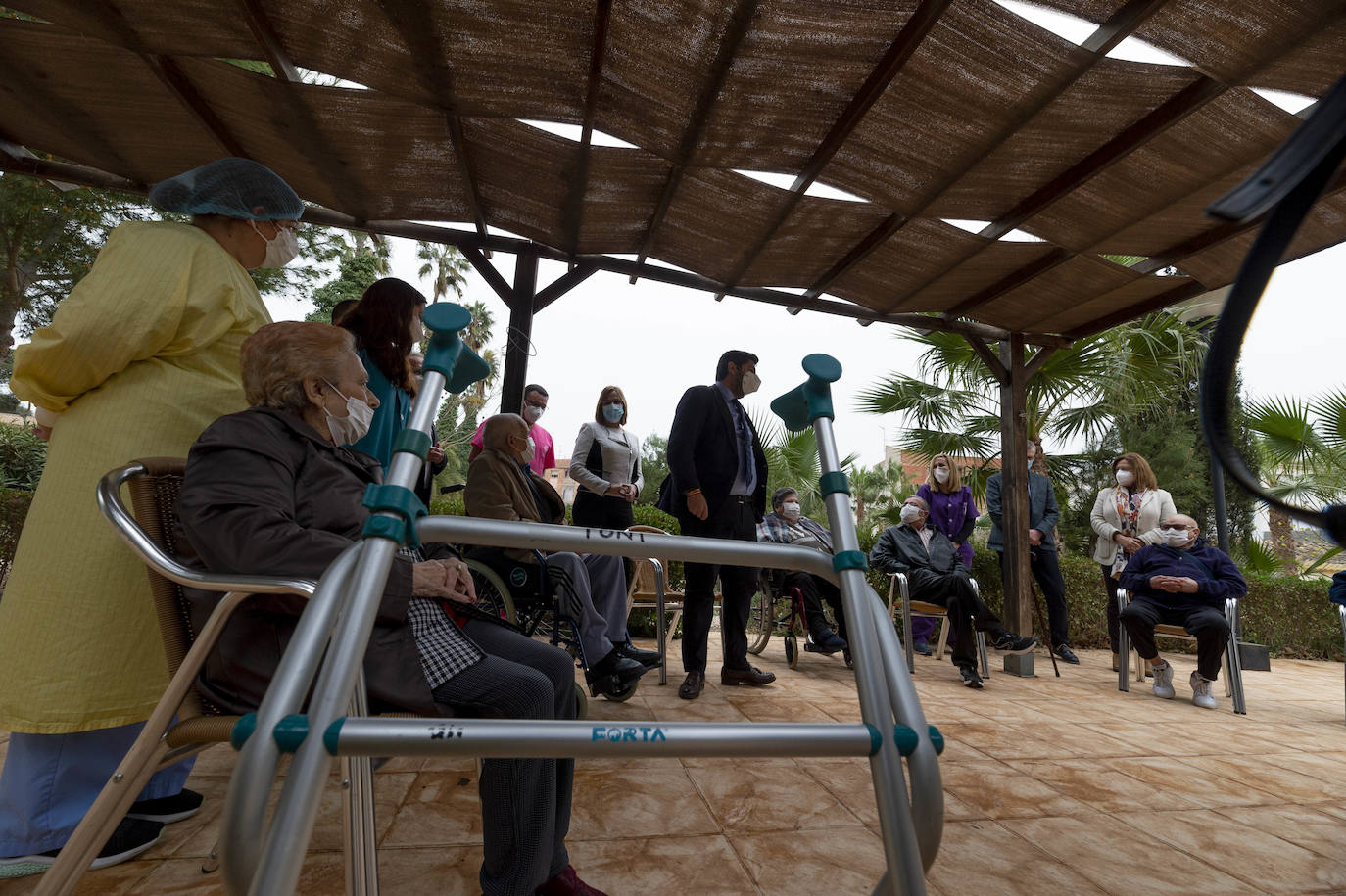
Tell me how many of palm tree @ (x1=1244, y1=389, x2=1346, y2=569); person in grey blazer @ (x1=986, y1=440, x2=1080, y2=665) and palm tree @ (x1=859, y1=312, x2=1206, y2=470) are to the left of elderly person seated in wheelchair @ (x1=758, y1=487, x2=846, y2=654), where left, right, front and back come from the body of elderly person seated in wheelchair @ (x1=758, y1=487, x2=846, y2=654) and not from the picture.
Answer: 3

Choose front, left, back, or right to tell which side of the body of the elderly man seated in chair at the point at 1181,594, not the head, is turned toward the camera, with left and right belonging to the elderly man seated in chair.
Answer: front

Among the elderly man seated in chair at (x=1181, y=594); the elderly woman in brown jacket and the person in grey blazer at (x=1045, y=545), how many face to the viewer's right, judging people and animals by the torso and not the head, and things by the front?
1

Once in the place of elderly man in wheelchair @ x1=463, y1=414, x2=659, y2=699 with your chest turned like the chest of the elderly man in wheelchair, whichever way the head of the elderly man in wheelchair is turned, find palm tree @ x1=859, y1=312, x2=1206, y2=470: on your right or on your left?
on your left

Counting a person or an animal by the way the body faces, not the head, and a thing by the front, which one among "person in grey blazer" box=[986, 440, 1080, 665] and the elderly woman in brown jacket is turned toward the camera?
the person in grey blazer

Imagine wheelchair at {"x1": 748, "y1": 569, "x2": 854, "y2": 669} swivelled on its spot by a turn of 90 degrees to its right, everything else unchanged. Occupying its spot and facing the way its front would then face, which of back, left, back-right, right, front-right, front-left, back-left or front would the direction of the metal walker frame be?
front-left

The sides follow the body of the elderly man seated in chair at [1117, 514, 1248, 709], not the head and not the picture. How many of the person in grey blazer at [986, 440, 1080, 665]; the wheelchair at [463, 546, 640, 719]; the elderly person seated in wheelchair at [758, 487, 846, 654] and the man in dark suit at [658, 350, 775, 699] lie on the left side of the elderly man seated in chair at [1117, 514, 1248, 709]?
0

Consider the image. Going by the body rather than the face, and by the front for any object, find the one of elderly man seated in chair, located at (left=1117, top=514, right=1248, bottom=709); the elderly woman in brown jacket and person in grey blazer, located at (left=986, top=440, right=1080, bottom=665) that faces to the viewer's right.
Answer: the elderly woman in brown jacket

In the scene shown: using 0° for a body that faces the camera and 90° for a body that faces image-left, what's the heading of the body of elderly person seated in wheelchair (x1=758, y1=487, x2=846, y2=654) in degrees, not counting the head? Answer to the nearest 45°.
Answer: approximately 315°

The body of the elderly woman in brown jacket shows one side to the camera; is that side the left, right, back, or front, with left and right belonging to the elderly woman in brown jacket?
right

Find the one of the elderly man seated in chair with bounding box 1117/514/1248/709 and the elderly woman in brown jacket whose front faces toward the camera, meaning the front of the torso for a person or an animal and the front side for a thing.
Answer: the elderly man seated in chair

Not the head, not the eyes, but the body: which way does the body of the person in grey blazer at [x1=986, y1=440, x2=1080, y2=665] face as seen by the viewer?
toward the camera

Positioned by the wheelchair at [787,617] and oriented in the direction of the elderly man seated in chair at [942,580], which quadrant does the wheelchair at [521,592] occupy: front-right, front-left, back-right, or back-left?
back-right

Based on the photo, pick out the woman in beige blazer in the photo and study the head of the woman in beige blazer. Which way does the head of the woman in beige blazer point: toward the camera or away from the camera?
toward the camera

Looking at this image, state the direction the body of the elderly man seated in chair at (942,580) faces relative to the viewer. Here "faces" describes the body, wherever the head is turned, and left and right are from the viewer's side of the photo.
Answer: facing the viewer and to the right of the viewer
